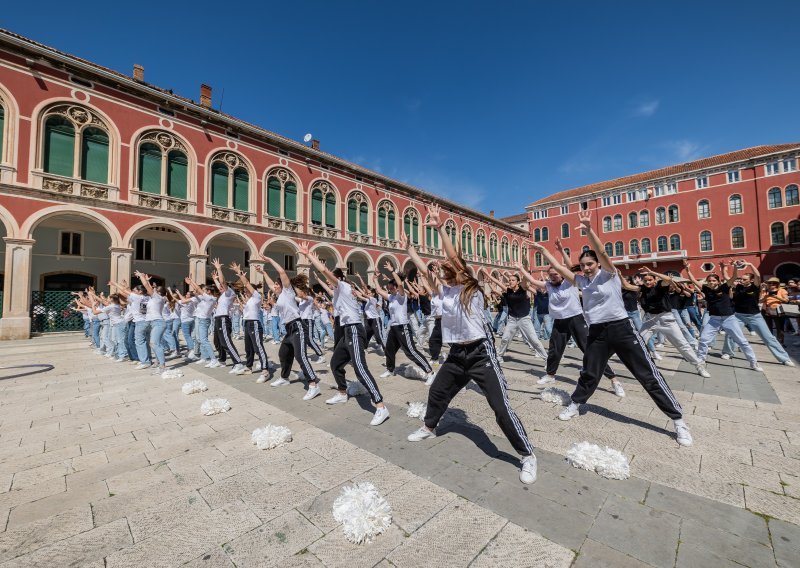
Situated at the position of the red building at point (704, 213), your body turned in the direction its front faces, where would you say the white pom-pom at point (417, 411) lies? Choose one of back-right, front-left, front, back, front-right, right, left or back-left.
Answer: front-left

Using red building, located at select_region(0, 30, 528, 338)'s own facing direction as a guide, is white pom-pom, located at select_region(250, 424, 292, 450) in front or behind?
in front

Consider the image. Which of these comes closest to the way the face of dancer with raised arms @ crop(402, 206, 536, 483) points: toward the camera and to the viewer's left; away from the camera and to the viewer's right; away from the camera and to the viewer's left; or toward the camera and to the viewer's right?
toward the camera and to the viewer's left

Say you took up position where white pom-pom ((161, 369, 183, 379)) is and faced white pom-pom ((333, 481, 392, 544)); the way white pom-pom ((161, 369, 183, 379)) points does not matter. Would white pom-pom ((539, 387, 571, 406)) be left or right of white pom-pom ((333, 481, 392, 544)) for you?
left

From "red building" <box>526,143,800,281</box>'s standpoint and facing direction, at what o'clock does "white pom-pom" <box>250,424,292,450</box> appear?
The white pom-pom is roughly at 11 o'clock from the red building.

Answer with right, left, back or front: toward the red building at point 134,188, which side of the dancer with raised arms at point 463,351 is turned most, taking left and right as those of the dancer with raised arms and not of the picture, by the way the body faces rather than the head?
right

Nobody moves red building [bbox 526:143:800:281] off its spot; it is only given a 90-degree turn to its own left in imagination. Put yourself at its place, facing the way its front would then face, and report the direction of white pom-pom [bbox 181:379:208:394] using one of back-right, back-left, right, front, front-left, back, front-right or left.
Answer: front-right

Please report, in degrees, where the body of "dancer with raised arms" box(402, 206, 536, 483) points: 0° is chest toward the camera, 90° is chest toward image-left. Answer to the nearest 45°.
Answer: approximately 45°

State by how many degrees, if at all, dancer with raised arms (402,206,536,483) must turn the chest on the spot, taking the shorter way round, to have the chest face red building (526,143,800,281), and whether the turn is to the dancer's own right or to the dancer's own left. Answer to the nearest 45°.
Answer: approximately 180°

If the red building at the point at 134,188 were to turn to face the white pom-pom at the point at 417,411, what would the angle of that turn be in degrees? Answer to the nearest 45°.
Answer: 0° — it already faces it

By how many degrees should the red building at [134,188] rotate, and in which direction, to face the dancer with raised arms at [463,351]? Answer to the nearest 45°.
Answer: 0° — it already faces them

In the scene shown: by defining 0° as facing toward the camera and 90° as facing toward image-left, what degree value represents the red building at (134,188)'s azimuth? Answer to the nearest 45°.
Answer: approximately 315°

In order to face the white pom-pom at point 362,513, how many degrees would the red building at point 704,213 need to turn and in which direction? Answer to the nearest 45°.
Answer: approximately 45° to its left
